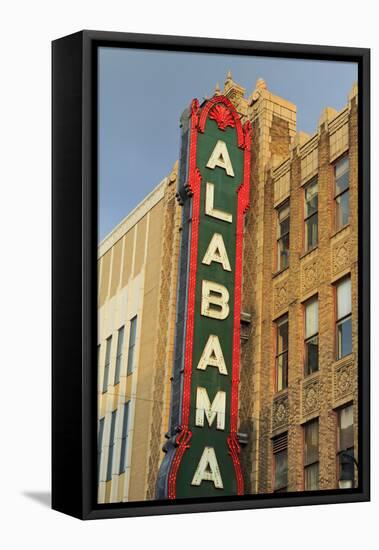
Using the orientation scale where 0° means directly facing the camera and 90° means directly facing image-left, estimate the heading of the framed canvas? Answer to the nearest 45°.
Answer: approximately 315°
